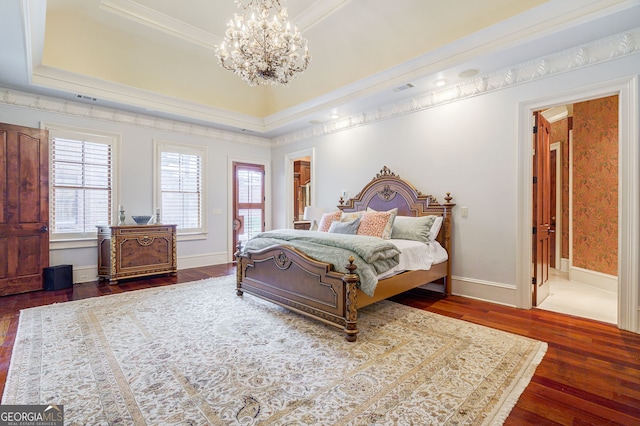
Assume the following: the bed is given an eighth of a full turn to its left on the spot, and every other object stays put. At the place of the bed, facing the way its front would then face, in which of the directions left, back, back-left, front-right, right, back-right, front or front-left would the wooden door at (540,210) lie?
left

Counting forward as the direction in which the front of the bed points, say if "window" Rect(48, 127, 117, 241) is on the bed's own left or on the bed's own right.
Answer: on the bed's own right

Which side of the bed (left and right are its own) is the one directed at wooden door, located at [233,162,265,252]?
right

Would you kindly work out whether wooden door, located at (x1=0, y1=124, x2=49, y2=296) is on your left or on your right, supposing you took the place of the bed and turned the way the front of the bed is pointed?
on your right

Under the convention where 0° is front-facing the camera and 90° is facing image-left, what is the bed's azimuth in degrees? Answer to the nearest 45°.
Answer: approximately 45°

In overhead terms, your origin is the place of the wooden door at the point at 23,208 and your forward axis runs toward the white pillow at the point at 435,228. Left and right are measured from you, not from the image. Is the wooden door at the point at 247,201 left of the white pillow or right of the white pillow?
left

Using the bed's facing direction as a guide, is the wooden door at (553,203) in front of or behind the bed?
behind

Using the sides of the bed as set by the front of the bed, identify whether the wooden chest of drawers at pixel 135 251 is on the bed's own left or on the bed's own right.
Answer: on the bed's own right

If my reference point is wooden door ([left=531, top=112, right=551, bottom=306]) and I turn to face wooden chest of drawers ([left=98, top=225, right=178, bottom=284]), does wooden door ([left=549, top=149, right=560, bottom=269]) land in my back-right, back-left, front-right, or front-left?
back-right

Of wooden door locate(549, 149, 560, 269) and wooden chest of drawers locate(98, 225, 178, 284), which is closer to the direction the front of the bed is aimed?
the wooden chest of drawers
